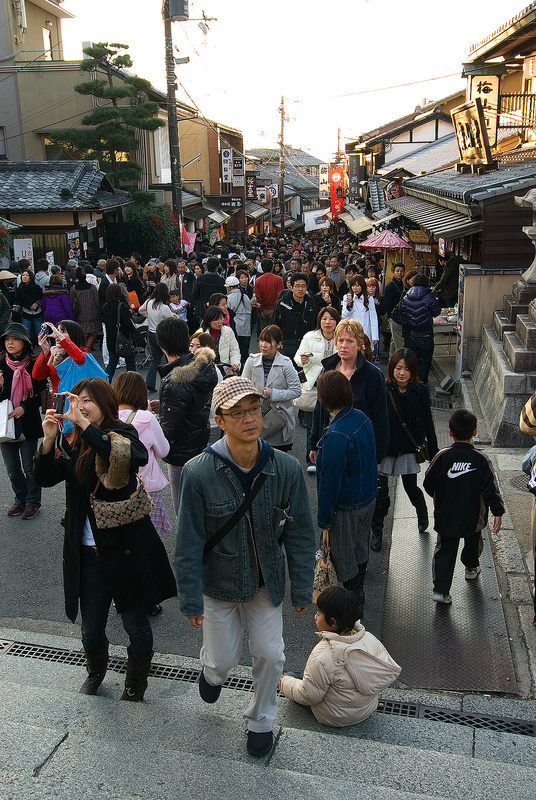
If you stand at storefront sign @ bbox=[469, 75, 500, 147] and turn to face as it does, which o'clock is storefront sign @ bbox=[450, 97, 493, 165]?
storefront sign @ bbox=[450, 97, 493, 165] is roughly at 12 o'clock from storefront sign @ bbox=[469, 75, 500, 147].

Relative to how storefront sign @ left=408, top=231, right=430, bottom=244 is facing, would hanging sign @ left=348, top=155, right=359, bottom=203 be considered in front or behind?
behind

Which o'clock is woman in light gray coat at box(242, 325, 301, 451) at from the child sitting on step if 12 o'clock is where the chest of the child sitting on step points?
The woman in light gray coat is roughly at 1 o'clock from the child sitting on step.

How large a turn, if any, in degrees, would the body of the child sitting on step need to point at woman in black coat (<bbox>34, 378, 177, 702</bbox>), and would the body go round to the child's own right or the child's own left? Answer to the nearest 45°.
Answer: approximately 45° to the child's own left

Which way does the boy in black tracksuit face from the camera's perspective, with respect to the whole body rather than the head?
away from the camera

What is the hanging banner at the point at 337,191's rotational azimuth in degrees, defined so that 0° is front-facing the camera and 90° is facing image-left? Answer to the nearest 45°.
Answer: approximately 0°
